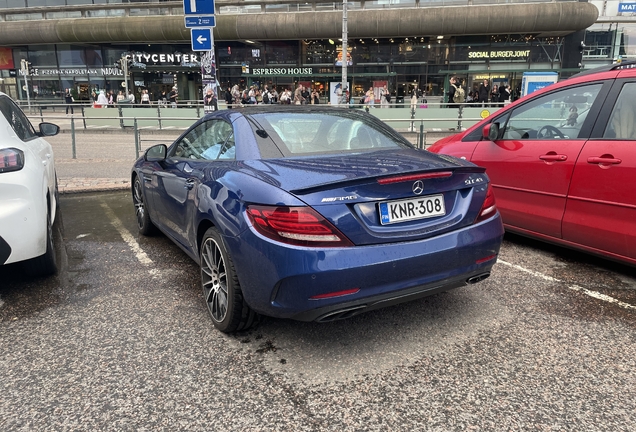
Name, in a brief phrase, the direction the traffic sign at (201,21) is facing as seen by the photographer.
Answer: facing the viewer

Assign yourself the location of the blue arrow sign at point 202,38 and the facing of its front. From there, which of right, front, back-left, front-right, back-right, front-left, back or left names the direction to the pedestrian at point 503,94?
back-left

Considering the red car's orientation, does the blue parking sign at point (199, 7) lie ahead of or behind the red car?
ahead

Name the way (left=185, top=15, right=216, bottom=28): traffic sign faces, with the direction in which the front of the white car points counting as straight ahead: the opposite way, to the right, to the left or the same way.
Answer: the opposite way

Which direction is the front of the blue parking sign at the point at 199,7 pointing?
toward the camera

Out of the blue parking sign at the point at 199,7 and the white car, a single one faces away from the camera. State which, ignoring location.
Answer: the white car

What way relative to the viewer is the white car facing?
away from the camera

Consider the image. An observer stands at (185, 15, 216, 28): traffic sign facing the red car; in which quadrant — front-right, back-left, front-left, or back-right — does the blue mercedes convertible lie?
front-right

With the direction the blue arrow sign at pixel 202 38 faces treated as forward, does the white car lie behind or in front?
in front

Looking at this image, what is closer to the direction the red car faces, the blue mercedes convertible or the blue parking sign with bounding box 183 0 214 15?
the blue parking sign

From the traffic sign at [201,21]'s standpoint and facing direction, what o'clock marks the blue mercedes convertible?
The blue mercedes convertible is roughly at 12 o'clock from the traffic sign.

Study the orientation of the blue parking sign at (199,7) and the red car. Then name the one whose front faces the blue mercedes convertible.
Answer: the blue parking sign

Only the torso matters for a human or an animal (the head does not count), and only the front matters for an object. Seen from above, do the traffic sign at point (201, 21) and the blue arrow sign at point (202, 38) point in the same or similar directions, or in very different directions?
same or similar directions

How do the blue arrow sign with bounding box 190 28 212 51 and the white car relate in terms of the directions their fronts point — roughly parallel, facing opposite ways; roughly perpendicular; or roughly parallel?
roughly parallel, facing opposite ways

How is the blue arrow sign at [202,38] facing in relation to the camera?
toward the camera

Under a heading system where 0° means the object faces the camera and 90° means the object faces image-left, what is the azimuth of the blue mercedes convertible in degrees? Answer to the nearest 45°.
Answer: approximately 135°

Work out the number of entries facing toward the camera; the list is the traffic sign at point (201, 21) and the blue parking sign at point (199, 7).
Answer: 2

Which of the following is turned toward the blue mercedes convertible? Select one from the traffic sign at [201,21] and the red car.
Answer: the traffic sign

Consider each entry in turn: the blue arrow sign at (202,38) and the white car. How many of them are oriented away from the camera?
1

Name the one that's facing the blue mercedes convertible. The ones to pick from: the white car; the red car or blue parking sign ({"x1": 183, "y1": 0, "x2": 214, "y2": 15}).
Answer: the blue parking sign

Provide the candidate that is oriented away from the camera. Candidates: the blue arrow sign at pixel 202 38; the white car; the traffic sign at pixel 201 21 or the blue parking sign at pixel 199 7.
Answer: the white car
